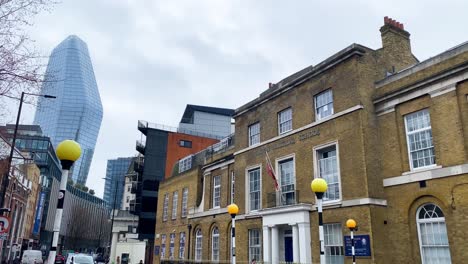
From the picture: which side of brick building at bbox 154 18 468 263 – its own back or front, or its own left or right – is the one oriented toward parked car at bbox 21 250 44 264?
right

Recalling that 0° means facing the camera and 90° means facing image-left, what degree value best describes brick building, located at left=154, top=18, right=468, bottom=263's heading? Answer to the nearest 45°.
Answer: approximately 45°

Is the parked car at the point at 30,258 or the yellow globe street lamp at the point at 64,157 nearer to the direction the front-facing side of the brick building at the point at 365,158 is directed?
the yellow globe street lamp

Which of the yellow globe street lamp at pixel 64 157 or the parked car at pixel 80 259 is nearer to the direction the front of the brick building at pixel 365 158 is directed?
the yellow globe street lamp

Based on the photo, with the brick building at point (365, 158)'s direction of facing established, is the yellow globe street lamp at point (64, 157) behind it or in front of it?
in front

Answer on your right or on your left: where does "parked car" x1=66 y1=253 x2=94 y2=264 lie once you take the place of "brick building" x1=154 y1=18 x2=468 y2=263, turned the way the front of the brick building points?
on your right
